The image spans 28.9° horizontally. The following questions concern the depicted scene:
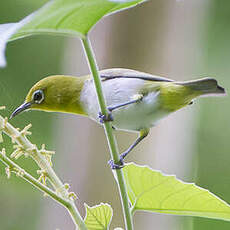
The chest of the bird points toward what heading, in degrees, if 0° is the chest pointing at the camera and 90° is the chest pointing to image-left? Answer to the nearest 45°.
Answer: approximately 90°

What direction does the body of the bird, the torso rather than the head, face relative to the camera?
to the viewer's left
